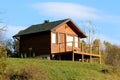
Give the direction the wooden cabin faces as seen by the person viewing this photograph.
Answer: facing the viewer and to the right of the viewer
